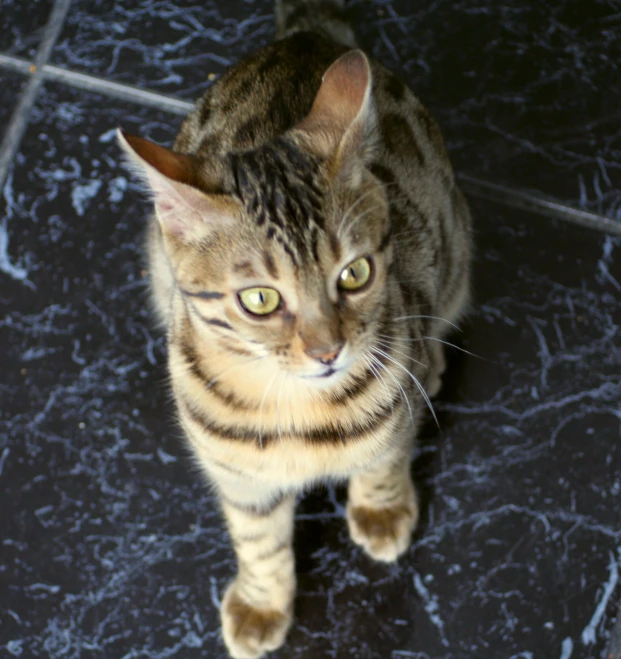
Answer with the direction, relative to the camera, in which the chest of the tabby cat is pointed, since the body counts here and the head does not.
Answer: toward the camera
